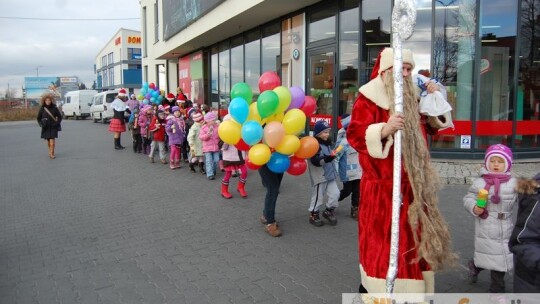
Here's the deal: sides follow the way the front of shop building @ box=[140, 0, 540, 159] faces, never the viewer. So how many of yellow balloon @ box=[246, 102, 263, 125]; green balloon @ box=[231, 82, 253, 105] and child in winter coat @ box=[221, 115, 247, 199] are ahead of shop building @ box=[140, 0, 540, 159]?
3

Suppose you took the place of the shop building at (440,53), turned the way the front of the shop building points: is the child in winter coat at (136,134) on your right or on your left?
on your right

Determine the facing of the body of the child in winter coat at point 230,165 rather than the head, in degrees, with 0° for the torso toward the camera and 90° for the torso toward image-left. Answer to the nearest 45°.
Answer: approximately 315°

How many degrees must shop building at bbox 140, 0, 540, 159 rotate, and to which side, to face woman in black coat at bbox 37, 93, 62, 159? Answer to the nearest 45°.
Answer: approximately 45° to its right
